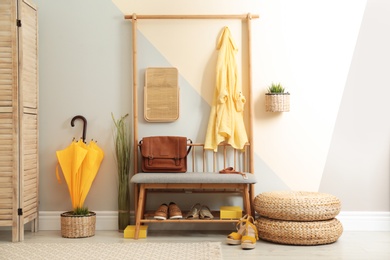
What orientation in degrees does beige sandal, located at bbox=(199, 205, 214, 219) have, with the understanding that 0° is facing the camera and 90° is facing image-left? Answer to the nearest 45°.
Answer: approximately 315°

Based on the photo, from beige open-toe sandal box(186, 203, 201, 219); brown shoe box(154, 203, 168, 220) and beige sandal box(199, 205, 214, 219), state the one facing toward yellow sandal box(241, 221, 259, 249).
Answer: beige sandal box(199, 205, 214, 219)

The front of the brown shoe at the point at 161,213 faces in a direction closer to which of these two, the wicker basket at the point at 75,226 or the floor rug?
the floor rug

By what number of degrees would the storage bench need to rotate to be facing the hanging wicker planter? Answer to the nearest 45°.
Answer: approximately 90° to its left

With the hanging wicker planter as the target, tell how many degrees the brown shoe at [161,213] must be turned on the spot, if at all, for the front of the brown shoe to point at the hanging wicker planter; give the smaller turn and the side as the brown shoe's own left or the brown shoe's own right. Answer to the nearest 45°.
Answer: approximately 135° to the brown shoe's own left

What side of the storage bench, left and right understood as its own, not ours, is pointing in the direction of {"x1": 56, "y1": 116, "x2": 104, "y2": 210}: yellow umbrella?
right

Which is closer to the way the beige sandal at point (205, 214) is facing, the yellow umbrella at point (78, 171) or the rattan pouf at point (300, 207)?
the rattan pouf
